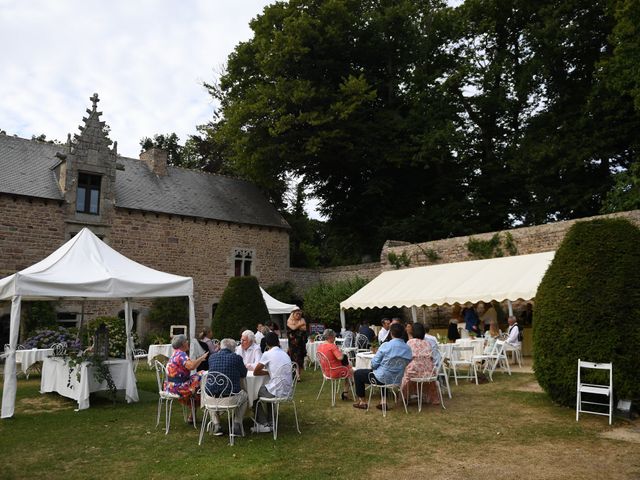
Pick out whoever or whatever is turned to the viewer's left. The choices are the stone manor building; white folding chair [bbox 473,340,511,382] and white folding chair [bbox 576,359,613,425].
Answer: white folding chair [bbox 473,340,511,382]

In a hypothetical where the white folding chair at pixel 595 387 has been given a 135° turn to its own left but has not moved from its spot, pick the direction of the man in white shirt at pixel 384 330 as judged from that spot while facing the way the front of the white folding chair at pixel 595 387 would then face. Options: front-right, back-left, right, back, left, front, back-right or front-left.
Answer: left

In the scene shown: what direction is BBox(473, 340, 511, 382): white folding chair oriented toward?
to the viewer's left

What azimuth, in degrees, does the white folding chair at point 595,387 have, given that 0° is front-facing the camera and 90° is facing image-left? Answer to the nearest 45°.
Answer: approximately 0°

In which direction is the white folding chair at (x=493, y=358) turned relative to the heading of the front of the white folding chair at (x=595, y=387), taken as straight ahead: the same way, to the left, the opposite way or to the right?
to the right

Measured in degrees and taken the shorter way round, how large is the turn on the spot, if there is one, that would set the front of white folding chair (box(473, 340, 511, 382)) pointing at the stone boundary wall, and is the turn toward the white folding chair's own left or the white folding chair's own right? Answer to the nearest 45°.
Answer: approximately 90° to the white folding chair's own right

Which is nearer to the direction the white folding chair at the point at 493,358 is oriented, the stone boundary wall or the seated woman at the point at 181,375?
the seated woman

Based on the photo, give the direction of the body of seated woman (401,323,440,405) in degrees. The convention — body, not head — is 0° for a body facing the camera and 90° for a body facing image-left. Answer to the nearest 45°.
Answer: approximately 135°

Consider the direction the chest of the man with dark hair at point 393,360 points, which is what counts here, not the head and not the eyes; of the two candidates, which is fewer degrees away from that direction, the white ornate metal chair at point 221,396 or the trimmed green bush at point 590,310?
the white ornate metal chair

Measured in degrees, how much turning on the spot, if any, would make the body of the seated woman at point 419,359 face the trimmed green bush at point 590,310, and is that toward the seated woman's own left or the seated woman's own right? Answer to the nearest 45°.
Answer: approximately 135° to the seated woman's own right
